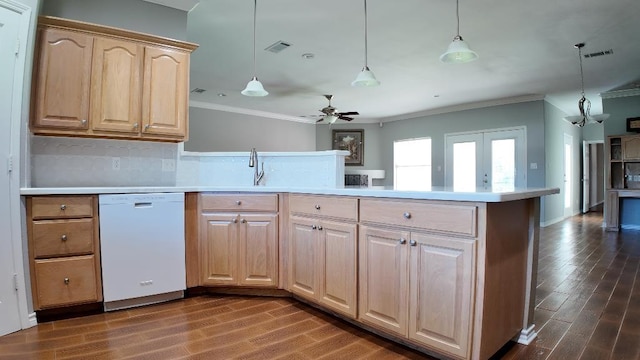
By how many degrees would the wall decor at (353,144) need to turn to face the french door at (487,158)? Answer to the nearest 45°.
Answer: approximately 45° to its left

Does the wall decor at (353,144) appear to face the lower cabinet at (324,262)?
yes

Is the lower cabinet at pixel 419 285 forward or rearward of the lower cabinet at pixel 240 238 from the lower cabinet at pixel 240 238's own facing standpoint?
forward

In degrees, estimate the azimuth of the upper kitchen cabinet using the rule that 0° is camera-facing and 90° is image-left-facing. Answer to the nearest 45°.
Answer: approximately 315°

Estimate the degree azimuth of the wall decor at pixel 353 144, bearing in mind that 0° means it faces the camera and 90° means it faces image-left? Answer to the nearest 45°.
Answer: approximately 0°

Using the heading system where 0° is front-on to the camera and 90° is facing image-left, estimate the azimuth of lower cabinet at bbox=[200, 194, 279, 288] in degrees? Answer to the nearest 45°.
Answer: approximately 0°

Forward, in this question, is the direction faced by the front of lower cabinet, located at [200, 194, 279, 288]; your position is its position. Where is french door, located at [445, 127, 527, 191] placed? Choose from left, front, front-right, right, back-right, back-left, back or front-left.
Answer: back-left

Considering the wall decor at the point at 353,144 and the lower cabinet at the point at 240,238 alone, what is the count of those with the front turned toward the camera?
2
